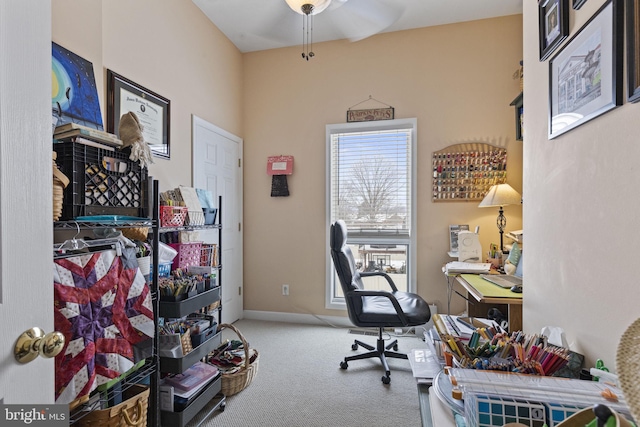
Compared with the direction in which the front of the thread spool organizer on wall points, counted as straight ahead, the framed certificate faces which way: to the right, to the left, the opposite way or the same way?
to the left

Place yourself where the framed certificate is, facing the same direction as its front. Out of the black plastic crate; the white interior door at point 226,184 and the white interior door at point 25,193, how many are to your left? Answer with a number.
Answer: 1

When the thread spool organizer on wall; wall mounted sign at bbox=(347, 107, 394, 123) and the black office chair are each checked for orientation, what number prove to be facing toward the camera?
2

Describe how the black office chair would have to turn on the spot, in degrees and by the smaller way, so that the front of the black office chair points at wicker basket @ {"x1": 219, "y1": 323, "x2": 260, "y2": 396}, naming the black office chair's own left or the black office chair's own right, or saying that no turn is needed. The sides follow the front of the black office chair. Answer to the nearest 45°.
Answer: approximately 135° to the black office chair's own right

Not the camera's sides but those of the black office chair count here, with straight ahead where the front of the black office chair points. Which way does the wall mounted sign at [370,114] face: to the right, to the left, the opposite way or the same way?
to the right

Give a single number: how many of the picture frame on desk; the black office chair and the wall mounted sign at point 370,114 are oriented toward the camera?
2

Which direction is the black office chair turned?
to the viewer's right

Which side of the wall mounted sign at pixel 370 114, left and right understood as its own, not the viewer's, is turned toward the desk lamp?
left

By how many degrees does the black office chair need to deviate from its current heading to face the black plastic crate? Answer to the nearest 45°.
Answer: approximately 135° to its right

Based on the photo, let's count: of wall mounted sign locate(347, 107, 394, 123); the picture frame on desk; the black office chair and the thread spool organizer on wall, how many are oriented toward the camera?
3

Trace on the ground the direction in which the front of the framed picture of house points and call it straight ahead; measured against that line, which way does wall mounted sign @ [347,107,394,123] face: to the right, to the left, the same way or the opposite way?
to the left

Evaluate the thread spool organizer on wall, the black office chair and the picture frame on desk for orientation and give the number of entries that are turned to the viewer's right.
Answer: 1

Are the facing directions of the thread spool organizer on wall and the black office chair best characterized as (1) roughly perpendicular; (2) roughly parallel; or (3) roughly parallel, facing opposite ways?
roughly perpendicular

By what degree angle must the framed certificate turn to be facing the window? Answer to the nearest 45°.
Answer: approximately 45° to its left

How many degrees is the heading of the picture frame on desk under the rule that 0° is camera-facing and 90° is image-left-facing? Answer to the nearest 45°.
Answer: approximately 0°
